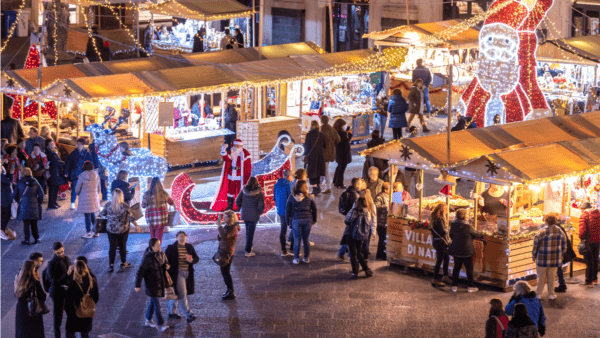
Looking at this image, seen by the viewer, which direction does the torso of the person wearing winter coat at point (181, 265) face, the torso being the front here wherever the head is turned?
toward the camera

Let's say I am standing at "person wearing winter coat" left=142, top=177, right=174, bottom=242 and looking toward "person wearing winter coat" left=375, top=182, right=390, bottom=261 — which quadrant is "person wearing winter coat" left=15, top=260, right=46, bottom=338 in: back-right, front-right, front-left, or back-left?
back-right

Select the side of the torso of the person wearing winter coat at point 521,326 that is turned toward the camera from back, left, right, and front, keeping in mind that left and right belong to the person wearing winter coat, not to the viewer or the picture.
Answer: back

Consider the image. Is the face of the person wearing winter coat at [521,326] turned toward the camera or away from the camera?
away from the camera

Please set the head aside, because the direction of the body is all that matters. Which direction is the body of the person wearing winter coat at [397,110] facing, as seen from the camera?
away from the camera

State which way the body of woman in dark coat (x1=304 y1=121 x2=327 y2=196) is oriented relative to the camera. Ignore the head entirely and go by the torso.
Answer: away from the camera

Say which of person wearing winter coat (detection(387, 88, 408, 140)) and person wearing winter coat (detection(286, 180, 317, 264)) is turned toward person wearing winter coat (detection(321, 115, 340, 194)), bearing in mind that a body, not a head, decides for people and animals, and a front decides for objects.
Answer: person wearing winter coat (detection(286, 180, 317, 264))

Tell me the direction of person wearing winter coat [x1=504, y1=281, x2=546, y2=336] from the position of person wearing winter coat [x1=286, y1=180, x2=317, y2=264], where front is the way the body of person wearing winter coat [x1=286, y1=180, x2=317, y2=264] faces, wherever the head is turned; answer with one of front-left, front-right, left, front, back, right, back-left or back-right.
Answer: back-right

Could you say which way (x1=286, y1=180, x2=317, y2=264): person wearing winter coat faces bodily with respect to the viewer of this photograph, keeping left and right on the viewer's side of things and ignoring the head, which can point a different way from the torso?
facing away from the viewer
